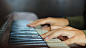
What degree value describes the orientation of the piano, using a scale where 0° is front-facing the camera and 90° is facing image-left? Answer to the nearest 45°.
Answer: approximately 270°
